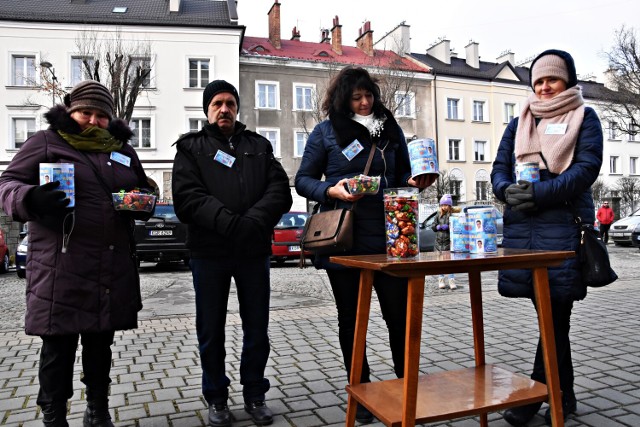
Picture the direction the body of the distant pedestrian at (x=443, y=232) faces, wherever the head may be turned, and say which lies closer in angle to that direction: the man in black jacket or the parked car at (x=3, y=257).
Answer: the man in black jacket

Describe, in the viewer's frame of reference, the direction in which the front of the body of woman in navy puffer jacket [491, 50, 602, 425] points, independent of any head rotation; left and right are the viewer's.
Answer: facing the viewer and to the left of the viewer

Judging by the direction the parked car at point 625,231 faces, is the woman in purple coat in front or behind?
in front

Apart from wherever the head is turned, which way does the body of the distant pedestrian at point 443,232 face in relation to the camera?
toward the camera

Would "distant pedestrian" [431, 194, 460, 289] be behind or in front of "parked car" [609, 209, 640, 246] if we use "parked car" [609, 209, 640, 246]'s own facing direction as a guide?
in front

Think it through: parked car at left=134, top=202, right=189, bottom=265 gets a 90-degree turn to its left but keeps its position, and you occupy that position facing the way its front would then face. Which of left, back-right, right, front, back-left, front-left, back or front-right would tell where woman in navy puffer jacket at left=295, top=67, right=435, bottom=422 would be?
left

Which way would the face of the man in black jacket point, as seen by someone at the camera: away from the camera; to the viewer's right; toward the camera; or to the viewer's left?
toward the camera

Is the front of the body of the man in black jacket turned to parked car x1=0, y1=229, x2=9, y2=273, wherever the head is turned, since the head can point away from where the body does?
no

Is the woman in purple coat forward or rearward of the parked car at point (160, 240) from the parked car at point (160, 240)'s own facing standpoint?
rearward

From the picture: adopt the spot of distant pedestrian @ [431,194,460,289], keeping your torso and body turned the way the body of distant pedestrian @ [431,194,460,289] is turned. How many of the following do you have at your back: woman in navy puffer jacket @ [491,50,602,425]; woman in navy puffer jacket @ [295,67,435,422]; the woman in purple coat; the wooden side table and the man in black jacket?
0

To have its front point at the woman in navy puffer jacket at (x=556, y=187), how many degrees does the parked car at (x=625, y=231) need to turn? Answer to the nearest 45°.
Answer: approximately 45° to its left

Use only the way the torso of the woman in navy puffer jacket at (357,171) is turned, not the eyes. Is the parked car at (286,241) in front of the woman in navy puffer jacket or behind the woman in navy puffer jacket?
behind

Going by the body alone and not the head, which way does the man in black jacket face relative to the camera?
toward the camera
